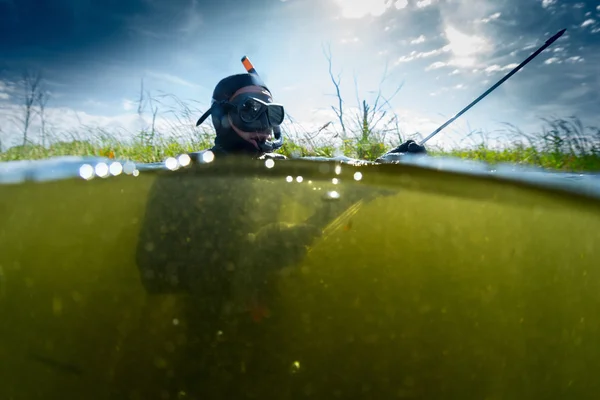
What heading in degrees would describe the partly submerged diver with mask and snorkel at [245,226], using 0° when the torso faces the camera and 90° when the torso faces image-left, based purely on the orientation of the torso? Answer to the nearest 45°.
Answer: approximately 315°

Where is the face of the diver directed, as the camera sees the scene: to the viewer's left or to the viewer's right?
to the viewer's right

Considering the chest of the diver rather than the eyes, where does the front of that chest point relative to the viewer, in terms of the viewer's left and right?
facing the viewer and to the right of the viewer
